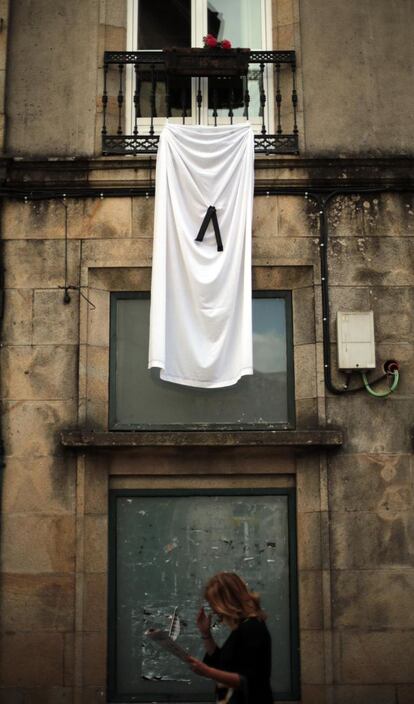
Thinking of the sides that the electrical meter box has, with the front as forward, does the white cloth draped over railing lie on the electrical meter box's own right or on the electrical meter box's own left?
on the electrical meter box's own right

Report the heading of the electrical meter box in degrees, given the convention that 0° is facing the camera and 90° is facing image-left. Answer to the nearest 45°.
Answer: approximately 0°
